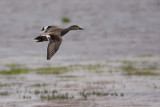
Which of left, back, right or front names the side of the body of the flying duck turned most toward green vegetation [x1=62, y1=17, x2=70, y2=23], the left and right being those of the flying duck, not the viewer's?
left

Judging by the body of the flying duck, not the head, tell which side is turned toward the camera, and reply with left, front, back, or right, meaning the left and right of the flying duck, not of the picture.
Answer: right
